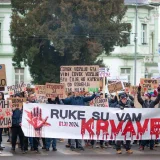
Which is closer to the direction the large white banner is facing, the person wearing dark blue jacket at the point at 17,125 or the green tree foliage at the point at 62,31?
the person wearing dark blue jacket

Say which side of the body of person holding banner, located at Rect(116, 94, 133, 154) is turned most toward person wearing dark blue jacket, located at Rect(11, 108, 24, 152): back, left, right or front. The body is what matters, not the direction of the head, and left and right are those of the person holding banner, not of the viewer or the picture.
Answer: right

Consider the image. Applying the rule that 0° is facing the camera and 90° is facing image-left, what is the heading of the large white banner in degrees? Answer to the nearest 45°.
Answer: approximately 0°

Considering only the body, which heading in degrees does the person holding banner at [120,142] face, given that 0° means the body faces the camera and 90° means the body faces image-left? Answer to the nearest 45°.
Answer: approximately 0°

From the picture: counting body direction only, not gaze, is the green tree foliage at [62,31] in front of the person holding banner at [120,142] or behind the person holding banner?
behind

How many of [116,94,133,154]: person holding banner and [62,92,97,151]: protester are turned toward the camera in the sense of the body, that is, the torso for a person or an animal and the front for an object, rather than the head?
2

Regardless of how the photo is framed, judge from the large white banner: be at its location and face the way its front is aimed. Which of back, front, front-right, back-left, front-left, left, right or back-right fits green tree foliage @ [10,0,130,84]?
back

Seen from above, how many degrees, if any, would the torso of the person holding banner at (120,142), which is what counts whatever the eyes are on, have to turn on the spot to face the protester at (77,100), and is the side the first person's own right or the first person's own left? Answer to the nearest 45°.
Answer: approximately 90° to the first person's own right

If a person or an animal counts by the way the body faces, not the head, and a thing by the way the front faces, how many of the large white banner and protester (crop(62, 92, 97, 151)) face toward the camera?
2

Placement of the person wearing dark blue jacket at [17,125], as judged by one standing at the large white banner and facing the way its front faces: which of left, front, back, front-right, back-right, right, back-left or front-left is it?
right
